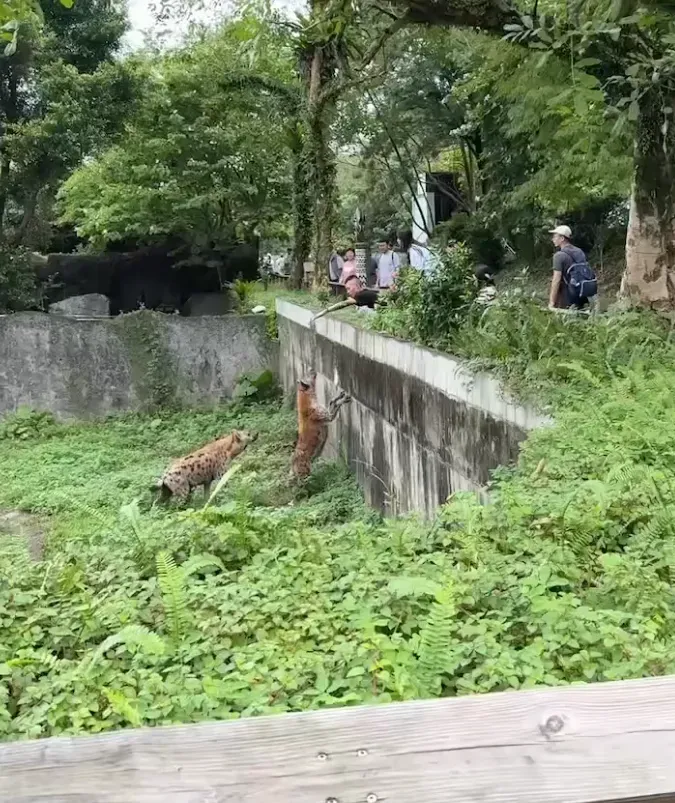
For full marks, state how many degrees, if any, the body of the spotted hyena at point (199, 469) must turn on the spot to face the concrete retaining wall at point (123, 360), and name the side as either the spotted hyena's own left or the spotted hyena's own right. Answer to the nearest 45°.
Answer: approximately 45° to the spotted hyena's own left

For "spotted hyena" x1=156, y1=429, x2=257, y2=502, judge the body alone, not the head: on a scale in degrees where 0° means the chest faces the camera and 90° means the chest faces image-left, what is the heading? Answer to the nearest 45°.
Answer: approximately 225°
